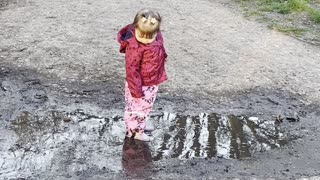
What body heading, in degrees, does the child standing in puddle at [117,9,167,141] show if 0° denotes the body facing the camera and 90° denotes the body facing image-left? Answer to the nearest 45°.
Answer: approximately 315°
